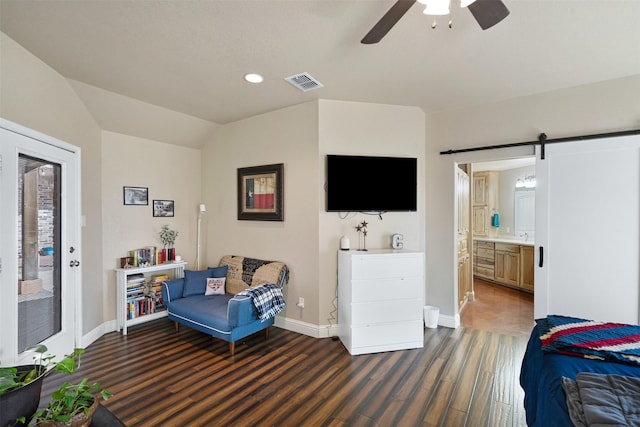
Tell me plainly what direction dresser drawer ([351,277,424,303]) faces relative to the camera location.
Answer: facing the viewer

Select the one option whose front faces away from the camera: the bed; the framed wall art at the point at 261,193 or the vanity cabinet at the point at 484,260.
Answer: the bed

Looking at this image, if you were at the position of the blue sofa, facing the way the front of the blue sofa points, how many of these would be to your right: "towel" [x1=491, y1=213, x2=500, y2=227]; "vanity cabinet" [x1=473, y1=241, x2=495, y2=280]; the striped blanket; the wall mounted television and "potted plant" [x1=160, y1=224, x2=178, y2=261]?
1

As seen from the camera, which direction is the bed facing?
away from the camera

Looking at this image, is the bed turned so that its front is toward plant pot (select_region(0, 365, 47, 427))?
no

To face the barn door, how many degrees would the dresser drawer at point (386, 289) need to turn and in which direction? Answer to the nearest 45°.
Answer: approximately 90° to its left

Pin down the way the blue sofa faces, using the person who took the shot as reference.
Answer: facing the viewer and to the left of the viewer

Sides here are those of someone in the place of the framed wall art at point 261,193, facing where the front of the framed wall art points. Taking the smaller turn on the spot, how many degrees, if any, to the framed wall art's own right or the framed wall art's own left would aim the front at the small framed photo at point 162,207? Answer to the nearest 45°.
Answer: approximately 90° to the framed wall art's own right

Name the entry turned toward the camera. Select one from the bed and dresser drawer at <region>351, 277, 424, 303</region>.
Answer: the dresser drawer

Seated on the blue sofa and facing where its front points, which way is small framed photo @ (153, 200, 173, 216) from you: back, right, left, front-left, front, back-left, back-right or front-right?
right

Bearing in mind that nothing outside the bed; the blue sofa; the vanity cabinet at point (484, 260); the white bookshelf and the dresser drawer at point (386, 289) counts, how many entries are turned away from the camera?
1
